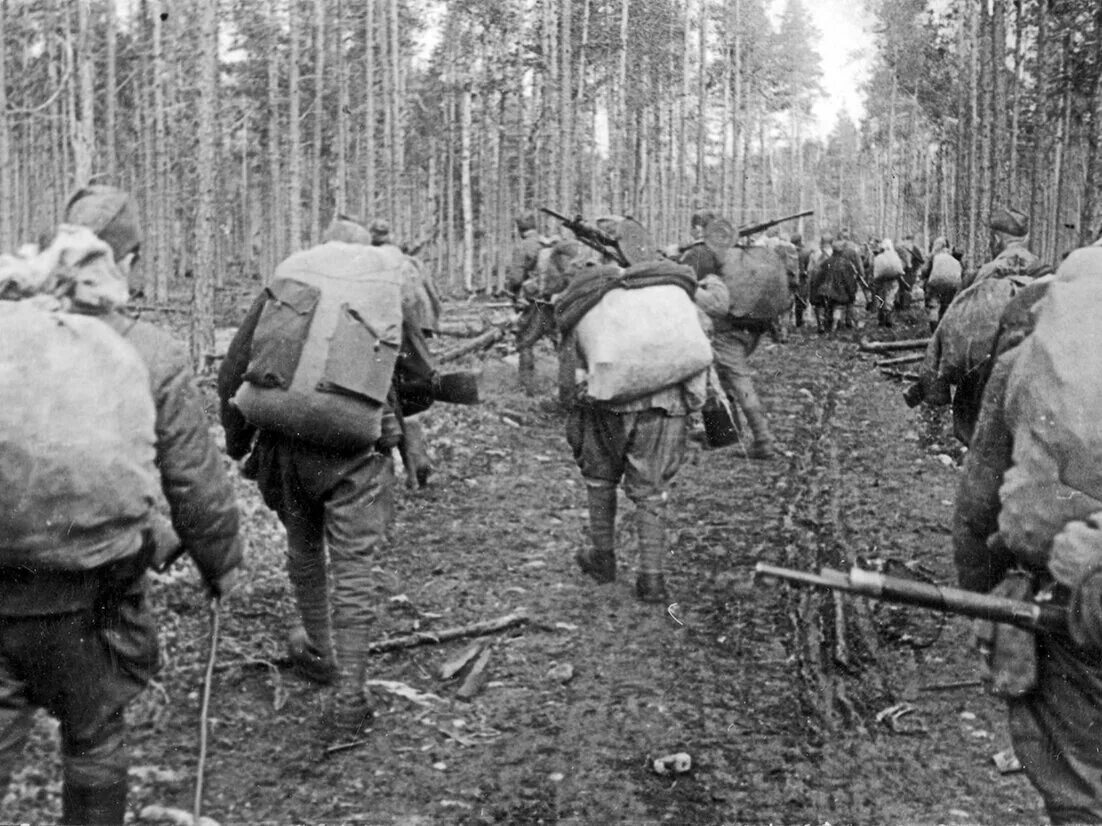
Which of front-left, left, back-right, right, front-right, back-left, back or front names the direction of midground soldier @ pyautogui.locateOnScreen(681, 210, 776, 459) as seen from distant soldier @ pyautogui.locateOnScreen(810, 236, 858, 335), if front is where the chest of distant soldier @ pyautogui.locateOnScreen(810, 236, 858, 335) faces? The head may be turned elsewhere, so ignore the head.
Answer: back

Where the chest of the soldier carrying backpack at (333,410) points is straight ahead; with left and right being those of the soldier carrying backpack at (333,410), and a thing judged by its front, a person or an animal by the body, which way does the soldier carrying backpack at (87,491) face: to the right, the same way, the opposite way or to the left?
the same way

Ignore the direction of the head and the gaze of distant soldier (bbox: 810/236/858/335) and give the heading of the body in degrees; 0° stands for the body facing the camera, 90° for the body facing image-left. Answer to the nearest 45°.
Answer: approximately 180°

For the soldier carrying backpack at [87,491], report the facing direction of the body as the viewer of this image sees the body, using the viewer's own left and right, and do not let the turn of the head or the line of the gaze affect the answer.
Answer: facing away from the viewer

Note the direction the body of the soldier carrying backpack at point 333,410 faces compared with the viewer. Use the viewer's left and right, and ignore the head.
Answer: facing away from the viewer

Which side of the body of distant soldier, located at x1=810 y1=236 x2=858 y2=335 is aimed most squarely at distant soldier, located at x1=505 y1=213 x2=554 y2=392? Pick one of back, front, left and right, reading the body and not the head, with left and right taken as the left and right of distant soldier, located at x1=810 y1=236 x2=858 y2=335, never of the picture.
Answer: back

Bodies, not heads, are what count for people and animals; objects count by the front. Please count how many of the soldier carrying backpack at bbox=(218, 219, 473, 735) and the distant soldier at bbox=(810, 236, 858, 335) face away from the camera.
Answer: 2

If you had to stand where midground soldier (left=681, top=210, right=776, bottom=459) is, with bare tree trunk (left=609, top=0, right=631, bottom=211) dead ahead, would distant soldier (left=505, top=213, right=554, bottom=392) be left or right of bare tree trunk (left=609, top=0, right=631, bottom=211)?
left

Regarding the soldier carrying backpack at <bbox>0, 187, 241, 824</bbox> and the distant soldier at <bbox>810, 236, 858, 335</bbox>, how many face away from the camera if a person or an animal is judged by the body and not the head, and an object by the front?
2

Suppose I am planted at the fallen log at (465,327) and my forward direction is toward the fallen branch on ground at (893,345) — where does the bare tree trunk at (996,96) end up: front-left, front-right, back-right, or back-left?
front-left

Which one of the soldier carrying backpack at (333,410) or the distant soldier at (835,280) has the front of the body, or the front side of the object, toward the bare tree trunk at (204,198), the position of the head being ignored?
the soldier carrying backpack

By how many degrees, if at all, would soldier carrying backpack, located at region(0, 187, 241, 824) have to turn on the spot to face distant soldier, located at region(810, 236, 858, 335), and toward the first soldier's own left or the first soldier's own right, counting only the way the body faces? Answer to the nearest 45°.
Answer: approximately 45° to the first soldier's own right

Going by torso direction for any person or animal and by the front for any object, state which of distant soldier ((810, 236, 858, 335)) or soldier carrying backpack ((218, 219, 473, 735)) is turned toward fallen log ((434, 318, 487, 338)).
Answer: the soldier carrying backpack

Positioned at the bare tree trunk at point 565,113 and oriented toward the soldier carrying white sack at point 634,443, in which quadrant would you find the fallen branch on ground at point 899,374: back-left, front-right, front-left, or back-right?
front-left

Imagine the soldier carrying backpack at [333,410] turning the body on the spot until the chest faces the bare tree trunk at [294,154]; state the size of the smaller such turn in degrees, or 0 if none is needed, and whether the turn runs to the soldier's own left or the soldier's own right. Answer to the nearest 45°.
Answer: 0° — they already face it

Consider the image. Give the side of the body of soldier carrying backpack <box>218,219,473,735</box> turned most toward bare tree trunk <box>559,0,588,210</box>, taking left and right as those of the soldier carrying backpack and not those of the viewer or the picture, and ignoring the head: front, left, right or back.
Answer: front

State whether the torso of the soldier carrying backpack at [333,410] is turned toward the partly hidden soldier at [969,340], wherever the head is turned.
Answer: no

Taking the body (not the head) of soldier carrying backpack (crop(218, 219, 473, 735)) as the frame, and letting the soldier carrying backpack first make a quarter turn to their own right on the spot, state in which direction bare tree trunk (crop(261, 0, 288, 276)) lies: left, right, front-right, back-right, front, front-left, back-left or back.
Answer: left
